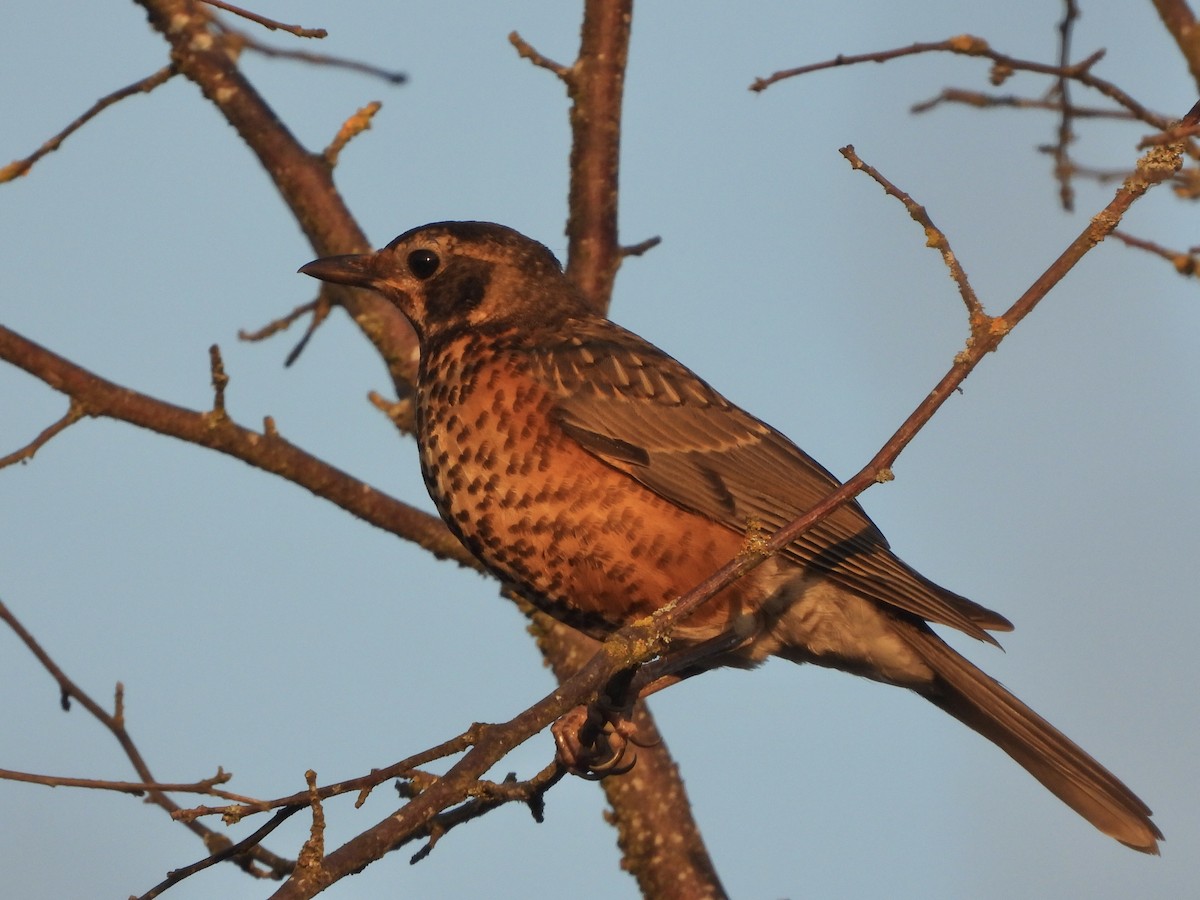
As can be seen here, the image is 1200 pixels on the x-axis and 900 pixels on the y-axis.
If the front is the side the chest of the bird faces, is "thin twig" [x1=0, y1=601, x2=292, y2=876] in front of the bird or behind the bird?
in front

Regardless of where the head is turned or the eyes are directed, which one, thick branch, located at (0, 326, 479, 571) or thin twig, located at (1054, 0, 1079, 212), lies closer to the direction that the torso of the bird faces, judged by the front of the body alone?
the thick branch

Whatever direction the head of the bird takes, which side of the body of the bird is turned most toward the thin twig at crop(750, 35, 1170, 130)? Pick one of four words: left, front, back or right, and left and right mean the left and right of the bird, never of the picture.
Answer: back

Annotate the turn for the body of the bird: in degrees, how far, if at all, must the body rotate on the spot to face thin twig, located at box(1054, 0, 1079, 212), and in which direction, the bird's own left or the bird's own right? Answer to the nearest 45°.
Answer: approximately 180°

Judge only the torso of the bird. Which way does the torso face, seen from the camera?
to the viewer's left
